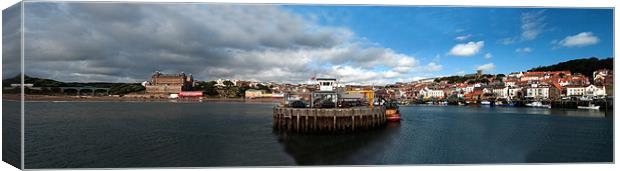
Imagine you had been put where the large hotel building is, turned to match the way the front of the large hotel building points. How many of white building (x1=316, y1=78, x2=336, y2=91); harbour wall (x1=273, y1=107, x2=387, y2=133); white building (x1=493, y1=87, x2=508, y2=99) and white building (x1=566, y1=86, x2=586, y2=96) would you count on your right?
0

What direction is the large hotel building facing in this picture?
toward the camera

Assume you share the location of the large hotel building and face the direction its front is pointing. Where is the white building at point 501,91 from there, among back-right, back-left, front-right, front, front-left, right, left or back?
left

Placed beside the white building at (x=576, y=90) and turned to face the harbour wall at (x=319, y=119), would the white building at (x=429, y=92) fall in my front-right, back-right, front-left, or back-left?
front-right

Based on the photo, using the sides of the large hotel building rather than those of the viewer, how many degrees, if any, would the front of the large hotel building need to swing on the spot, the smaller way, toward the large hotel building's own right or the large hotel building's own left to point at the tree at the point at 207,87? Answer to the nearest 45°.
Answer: approximately 90° to the large hotel building's own left

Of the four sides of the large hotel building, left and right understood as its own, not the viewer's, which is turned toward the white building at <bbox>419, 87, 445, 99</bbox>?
left

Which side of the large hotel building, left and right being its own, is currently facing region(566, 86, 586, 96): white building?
left

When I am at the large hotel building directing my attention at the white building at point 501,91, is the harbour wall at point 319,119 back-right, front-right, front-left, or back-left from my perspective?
front-right

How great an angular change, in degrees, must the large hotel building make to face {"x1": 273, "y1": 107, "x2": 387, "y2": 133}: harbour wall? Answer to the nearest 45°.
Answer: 0° — it already faces it
